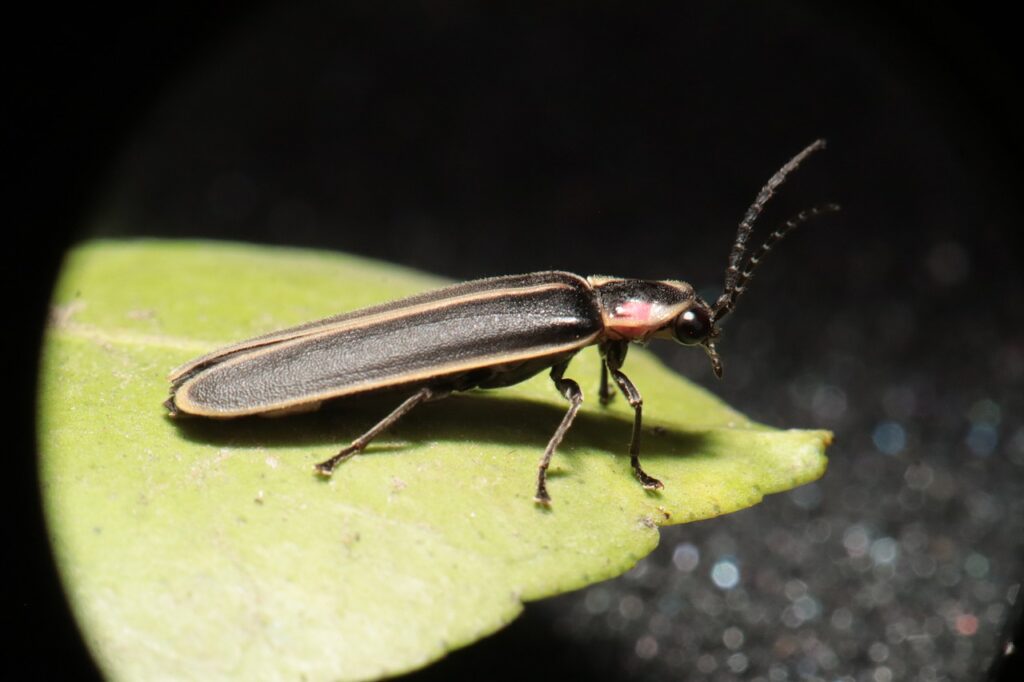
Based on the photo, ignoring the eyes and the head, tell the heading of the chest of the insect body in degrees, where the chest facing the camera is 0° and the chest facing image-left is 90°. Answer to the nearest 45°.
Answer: approximately 270°
